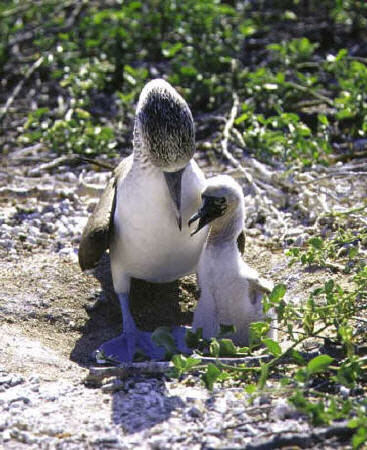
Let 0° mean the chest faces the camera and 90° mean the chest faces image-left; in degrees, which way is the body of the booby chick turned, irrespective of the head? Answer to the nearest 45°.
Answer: approximately 45°

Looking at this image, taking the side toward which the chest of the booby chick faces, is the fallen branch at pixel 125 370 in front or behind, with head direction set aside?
in front

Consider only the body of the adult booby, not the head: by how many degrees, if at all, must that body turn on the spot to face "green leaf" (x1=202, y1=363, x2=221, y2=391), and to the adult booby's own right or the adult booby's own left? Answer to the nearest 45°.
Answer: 0° — it already faces it

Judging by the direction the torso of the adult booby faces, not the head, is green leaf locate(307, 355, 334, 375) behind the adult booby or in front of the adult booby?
in front

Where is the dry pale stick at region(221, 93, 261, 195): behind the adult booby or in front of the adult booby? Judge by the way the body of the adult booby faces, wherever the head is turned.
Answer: behind

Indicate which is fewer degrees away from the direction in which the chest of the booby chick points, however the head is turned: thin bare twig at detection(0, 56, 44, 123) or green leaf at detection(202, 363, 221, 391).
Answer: the green leaf

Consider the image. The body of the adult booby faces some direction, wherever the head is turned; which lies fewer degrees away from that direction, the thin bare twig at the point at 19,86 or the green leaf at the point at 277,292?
the green leaf

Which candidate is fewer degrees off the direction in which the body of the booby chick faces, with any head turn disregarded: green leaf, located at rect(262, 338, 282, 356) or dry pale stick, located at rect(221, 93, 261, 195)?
the green leaf

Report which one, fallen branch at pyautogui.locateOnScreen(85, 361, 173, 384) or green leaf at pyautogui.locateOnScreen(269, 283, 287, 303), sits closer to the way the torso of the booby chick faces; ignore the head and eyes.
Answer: the fallen branch

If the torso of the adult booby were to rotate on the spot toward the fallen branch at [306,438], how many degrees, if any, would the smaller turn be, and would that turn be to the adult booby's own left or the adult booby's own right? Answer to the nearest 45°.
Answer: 0° — it already faces it

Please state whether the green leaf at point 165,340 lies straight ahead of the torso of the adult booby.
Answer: yes
